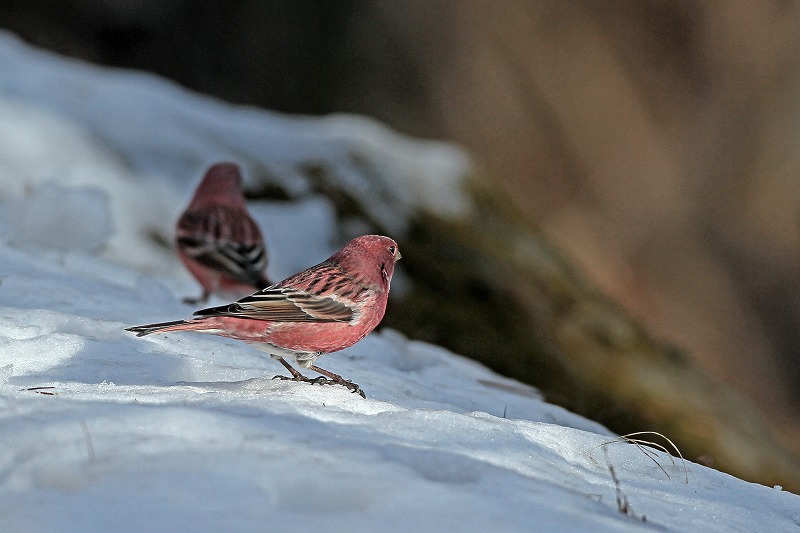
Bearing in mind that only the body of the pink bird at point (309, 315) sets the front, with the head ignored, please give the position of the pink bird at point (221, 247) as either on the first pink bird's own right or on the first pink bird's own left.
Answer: on the first pink bird's own left

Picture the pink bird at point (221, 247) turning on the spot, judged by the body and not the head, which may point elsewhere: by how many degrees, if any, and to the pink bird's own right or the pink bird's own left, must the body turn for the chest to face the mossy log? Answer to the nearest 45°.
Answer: approximately 135° to the pink bird's own right

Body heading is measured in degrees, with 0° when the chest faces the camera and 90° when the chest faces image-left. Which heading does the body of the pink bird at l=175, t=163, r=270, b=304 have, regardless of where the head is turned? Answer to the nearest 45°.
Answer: approximately 135°

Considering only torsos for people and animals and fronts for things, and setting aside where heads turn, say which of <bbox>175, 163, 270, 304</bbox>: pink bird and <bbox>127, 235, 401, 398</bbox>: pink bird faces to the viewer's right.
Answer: <bbox>127, 235, 401, 398</bbox>: pink bird

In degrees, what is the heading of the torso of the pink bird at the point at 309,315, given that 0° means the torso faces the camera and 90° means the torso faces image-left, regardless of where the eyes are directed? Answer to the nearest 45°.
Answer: approximately 270°

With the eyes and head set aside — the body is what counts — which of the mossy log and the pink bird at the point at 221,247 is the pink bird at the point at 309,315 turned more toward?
the mossy log

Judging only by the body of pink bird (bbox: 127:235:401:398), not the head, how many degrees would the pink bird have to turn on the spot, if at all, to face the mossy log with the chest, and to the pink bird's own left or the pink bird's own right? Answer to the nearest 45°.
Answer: approximately 45° to the pink bird's own left

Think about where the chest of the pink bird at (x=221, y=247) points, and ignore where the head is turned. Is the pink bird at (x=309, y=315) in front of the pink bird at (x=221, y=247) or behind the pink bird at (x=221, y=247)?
behind

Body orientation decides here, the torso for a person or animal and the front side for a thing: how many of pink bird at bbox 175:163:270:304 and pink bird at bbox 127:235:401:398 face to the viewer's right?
1
